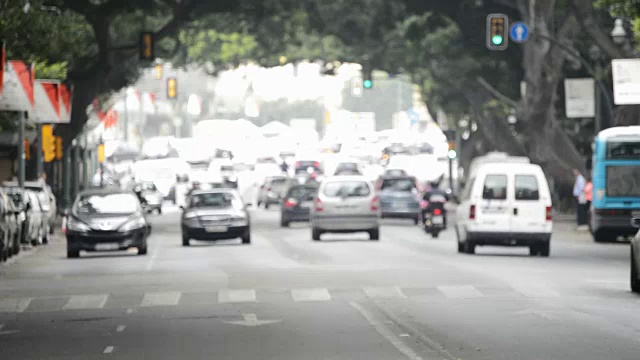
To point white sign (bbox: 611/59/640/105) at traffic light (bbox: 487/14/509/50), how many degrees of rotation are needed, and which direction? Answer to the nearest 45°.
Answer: approximately 90° to its right

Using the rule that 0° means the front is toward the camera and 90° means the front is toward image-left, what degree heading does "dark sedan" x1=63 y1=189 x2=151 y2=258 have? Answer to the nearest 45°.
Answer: approximately 0°

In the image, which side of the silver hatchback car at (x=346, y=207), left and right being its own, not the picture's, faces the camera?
back

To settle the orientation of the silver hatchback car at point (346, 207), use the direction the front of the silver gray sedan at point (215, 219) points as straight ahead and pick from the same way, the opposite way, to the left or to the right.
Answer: the opposite way

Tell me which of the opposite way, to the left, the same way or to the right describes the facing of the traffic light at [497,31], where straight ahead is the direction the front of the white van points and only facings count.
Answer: the opposite way

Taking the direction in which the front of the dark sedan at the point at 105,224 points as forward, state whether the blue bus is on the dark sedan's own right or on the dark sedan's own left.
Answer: on the dark sedan's own left

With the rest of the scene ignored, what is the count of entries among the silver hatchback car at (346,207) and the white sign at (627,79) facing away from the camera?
1

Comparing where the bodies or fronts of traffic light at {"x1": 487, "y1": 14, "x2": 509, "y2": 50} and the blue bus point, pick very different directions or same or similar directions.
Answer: very different directions

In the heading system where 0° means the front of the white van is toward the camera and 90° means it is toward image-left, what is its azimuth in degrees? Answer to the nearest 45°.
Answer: approximately 180°

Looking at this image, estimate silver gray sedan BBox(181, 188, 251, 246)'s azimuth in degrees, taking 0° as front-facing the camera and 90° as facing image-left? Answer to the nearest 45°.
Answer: approximately 0°

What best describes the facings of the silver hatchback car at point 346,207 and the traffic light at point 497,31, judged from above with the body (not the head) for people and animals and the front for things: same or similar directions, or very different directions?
very different directions

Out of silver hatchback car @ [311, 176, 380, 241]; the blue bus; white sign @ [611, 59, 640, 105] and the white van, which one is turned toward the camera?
the white sign
